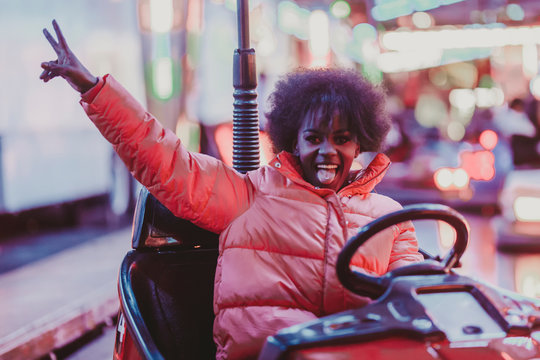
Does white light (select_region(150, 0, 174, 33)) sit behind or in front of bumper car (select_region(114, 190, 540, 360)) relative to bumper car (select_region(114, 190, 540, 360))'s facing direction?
behind

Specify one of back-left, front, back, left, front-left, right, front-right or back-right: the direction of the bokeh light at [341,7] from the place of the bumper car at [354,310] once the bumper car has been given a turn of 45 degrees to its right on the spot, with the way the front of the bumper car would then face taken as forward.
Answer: back

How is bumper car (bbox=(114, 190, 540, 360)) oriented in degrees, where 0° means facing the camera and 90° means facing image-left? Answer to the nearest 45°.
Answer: approximately 315°

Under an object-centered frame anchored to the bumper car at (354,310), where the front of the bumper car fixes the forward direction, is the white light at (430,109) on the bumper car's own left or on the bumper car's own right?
on the bumper car's own left

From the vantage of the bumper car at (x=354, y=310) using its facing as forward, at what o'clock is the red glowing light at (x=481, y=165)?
The red glowing light is roughly at 8 o'clock from the bumper car.

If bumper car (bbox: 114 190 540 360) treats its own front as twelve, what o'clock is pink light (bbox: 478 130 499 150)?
The pink light is roughly at 8 o'clock from the bumper car.
